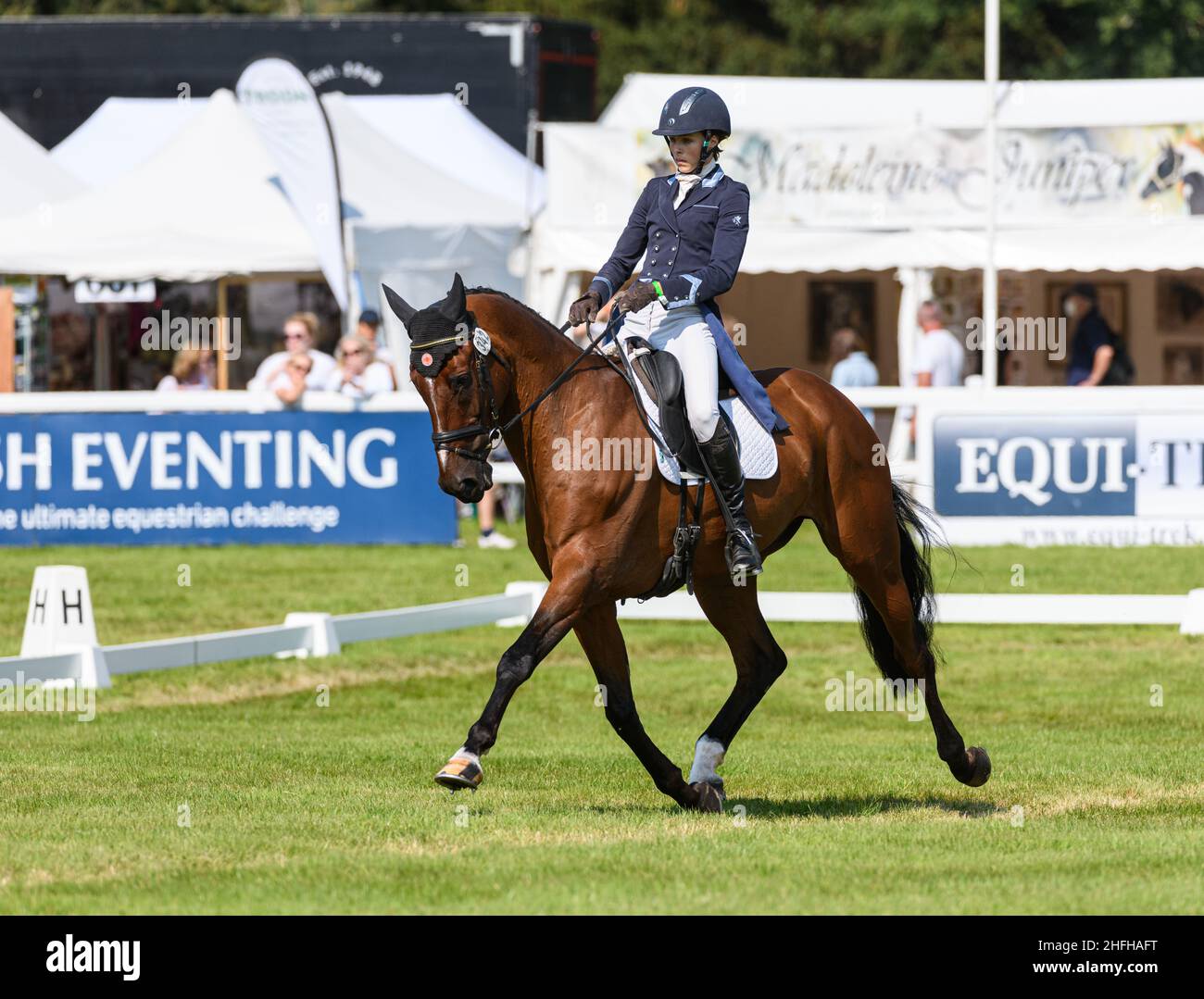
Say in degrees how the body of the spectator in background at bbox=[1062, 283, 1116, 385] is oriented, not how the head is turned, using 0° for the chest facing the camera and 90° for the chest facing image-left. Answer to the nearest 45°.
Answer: approximately 90°

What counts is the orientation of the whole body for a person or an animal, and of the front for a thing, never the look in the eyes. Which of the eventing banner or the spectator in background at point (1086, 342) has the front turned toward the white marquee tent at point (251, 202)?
the spectator in background

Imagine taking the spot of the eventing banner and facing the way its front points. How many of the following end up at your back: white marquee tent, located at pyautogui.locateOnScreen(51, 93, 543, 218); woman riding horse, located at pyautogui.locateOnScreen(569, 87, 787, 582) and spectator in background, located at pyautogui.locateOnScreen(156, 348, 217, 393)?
2

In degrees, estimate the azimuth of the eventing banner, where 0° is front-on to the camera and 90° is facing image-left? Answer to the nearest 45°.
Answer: approximately 0°

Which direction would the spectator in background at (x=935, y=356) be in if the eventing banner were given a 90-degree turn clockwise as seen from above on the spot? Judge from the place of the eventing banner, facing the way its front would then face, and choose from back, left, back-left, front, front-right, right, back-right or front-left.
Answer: back

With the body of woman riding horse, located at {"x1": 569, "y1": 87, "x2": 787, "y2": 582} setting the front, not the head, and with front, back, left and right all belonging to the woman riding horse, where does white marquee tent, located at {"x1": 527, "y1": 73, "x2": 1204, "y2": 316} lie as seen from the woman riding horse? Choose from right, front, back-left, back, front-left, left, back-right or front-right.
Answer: back-right

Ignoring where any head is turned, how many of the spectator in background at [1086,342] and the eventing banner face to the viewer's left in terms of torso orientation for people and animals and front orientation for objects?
1

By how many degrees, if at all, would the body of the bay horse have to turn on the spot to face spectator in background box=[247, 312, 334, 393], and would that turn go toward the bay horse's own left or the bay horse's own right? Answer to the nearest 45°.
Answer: approximately 135° to the bay horse's own right

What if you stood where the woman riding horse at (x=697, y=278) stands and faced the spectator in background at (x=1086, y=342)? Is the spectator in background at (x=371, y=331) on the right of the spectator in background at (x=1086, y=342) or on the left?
left

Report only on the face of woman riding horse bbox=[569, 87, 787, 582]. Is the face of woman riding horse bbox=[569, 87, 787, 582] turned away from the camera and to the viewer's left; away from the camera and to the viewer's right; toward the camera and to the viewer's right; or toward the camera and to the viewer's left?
toward the camera and to the viewer's left
